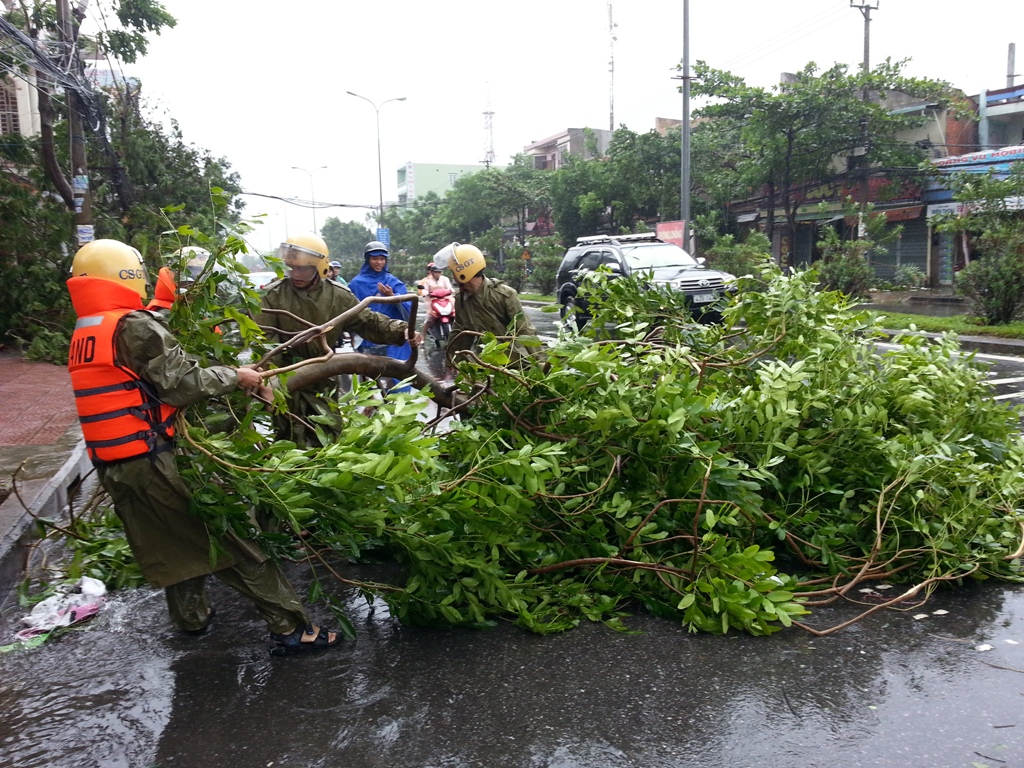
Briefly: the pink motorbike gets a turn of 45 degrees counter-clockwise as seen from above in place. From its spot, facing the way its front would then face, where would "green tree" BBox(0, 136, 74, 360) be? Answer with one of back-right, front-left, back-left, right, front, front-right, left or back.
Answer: back-right

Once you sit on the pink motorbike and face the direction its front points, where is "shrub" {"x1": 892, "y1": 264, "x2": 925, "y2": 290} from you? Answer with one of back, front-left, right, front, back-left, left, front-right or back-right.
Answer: back-left

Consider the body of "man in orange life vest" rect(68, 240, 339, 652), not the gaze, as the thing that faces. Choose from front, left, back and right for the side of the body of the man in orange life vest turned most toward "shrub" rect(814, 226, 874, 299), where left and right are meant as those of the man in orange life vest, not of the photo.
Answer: front

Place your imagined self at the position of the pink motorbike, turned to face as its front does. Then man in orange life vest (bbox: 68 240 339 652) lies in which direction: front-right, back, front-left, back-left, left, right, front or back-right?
front

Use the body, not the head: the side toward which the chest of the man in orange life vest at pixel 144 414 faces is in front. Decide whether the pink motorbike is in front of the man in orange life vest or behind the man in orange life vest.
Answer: in front

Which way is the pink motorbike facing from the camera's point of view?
toward the camera

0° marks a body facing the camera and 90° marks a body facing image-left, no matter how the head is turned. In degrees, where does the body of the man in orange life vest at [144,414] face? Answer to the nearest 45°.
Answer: approximately 225°

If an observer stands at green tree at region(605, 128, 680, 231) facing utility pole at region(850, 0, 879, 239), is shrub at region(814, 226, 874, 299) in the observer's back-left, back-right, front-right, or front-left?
front-right

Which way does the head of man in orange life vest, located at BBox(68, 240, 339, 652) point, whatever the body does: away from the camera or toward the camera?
away from the camera

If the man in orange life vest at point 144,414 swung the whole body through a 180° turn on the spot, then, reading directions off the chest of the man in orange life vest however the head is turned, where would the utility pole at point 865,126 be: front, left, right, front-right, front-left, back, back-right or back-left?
back

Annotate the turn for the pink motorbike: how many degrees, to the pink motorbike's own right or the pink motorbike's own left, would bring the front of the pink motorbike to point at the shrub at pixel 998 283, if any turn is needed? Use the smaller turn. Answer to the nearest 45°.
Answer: approximately 90° to the pink motorbike's own left

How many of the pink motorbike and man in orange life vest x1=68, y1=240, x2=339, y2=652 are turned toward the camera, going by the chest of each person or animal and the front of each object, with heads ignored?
1
